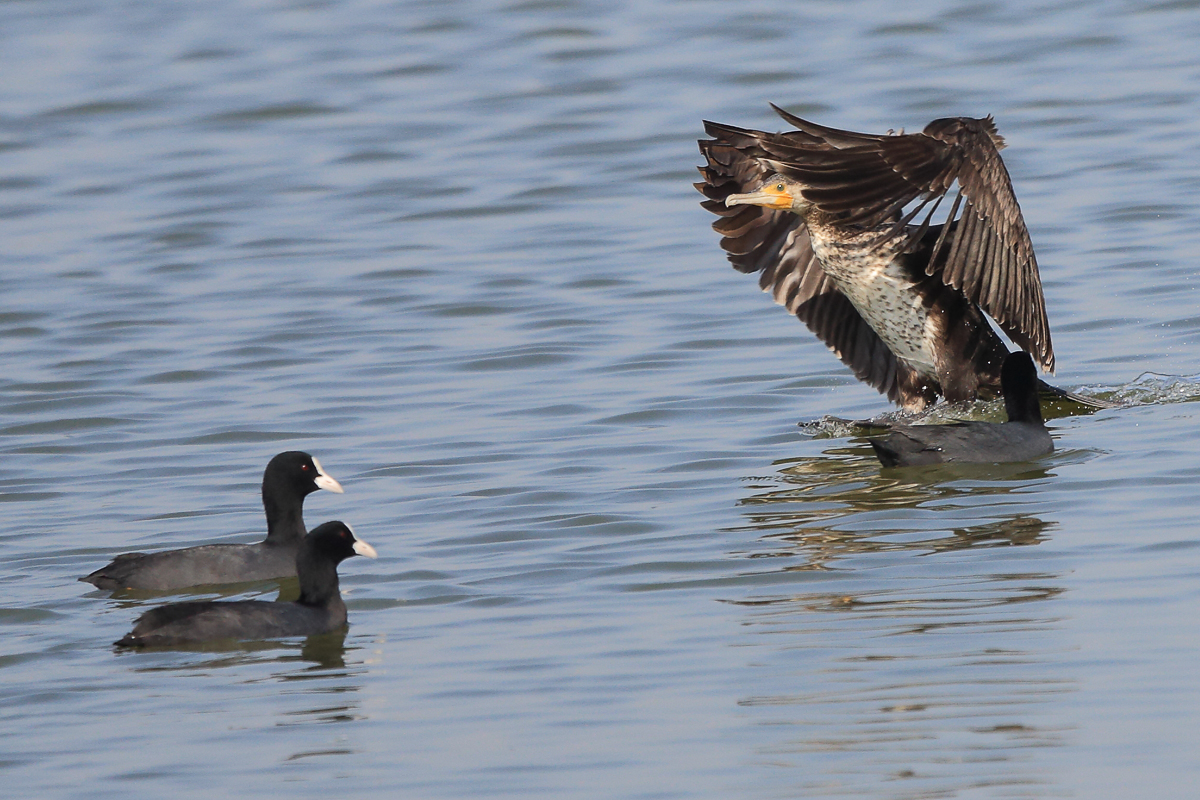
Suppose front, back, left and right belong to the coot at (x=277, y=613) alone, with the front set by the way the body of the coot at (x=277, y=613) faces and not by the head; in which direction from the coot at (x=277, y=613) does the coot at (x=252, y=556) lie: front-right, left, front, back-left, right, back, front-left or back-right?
left

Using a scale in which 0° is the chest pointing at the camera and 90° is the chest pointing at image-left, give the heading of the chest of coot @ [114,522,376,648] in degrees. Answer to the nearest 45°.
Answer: approximately 270°

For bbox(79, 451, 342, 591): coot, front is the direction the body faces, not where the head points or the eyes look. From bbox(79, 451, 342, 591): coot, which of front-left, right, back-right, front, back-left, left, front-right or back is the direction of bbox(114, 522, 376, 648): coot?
right

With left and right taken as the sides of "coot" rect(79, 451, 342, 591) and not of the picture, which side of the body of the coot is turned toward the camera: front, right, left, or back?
right

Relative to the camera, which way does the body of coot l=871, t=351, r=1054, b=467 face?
to the viewer's right

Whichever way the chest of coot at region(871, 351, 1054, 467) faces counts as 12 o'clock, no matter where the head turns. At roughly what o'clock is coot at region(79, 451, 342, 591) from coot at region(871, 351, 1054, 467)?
coot at region(79, 451, 342, 591) is roughly at 5 o'clock from coot at region(871, 351, 1054, 467).

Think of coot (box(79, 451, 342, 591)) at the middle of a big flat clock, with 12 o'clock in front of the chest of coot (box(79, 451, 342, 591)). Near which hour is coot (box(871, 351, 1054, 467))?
coot (box(871, 351, 1054, 467)) is roughly at 10 o'clock from coot (box(79, 451, 342, 591)).

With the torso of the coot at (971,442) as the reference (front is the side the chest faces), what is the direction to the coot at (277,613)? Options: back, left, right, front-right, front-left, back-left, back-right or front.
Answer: back-right

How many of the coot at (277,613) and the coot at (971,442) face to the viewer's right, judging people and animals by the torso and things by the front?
2

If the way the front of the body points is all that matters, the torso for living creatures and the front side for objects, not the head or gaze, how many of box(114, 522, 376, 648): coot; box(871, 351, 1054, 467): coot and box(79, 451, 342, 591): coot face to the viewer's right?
3
